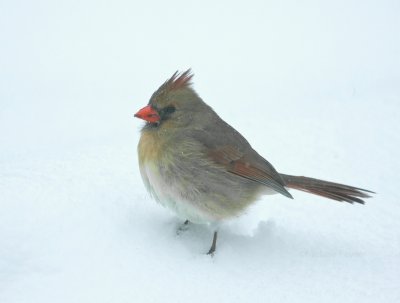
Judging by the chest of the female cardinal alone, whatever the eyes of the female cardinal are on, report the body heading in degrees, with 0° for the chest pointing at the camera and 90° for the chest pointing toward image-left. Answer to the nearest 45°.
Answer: approximately 90°
